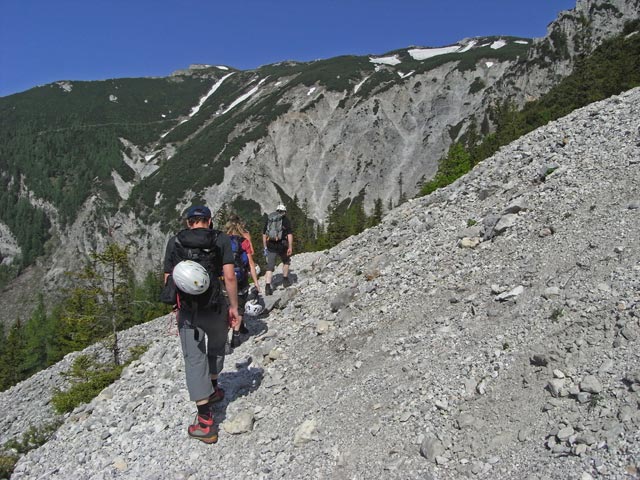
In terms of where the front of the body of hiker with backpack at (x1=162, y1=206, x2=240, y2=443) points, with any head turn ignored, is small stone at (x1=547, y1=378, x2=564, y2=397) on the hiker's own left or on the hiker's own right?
on the hiker's own right

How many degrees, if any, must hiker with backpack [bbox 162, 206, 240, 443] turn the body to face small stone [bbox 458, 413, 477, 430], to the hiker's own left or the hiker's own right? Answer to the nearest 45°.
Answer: approximately 135° to the hiker's own right

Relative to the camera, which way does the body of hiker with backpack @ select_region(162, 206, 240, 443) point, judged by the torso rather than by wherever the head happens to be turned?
away from the camera

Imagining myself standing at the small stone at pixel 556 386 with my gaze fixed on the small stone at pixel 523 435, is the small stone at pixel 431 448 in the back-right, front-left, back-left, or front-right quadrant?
front-right

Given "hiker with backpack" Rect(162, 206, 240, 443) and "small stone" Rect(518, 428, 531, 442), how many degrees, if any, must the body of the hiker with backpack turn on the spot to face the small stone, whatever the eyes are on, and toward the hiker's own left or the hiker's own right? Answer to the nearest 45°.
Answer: approximately 135° to the hiker's own right

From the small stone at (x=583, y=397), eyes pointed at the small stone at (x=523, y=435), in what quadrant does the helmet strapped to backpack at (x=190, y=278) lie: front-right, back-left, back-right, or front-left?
front-right

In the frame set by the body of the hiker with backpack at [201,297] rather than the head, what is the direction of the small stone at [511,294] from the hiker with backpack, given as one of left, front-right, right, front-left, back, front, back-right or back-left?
right

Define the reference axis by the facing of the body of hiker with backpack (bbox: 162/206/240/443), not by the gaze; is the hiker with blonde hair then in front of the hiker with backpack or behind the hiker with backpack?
in front

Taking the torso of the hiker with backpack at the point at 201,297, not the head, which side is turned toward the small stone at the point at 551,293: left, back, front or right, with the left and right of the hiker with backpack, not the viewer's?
right

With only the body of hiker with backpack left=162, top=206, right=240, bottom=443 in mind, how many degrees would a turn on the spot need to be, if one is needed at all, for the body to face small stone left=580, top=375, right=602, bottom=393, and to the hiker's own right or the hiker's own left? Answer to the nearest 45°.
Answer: approximately 135° to the hiker's own right

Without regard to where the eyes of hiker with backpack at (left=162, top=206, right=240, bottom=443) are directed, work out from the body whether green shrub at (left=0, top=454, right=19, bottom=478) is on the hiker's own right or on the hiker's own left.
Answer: on the hiker's own left
